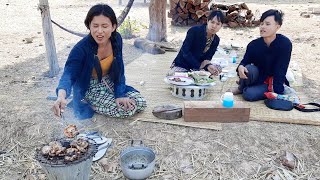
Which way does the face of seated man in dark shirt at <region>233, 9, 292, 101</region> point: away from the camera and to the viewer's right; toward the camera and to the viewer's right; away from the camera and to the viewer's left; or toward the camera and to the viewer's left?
toward the camera and to the viewer's left

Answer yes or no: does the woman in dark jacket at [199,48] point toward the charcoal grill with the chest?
no

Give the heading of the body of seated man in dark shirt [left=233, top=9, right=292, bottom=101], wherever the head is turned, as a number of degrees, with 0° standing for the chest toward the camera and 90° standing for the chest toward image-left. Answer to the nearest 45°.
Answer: approximately 45°

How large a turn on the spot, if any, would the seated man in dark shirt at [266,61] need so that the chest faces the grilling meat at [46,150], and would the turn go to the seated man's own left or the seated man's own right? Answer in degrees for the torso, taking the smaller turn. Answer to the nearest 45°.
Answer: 0° — they already face it

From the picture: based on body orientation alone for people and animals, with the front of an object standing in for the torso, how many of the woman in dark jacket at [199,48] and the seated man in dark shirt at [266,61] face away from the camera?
0

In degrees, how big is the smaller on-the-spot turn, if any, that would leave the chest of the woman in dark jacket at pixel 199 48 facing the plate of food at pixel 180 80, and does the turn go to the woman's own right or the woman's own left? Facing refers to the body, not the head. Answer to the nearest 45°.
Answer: approximately 45° to the woman's own right

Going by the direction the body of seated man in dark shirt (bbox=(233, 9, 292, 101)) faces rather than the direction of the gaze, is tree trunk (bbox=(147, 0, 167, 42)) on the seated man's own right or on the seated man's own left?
on the seated man's own right

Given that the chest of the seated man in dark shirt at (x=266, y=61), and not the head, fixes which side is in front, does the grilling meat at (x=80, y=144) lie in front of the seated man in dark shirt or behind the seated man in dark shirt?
in front

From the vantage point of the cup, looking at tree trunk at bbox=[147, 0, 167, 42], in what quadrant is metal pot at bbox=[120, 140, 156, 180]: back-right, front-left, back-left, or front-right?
back-left

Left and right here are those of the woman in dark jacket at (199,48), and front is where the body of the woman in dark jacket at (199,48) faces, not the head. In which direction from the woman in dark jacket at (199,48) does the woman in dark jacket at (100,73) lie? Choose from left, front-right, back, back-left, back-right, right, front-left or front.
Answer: right

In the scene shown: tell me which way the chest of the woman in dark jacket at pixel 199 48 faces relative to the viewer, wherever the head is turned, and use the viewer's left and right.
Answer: facing the viewer and to the right of the viewer

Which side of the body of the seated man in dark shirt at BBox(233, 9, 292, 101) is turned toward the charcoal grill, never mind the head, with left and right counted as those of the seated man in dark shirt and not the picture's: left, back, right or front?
front

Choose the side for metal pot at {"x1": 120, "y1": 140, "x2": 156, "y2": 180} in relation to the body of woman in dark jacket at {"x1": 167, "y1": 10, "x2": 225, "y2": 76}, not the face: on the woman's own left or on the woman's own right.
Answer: on the woman's own right

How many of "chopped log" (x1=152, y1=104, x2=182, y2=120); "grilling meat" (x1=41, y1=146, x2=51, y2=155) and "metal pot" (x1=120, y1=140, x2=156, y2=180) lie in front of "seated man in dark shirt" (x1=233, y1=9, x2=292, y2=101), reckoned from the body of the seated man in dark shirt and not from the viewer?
3

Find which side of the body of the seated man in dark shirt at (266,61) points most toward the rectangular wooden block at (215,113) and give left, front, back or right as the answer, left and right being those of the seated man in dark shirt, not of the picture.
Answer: front

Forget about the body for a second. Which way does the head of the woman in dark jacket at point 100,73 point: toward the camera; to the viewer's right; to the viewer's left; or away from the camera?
toward the camera

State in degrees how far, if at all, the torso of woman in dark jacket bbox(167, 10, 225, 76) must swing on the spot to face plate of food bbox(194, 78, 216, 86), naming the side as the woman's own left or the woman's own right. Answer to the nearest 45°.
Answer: approximately 45° to the woman's own right
